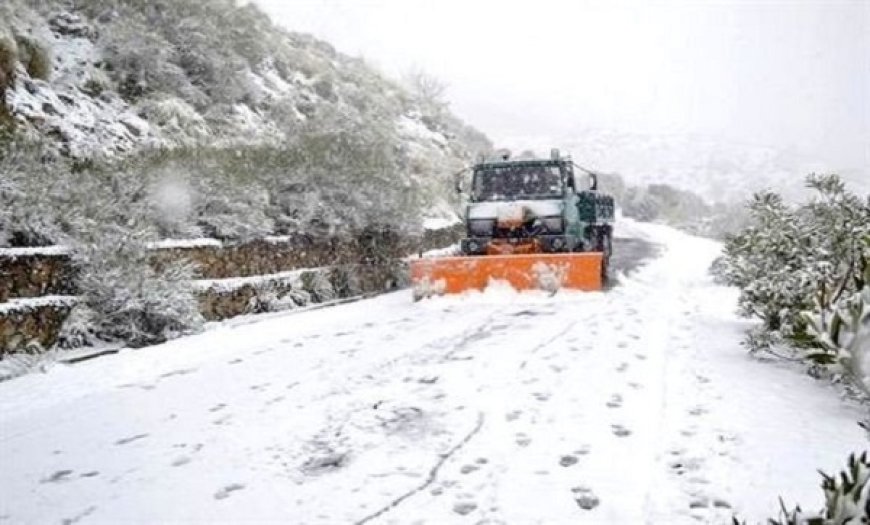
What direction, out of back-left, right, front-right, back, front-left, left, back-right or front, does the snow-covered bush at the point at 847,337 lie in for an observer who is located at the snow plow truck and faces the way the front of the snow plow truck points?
front

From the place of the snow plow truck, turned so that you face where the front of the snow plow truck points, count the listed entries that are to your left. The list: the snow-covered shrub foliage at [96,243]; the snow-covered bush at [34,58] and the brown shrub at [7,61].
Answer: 0

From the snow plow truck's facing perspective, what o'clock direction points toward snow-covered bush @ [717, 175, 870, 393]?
The snow-covered bush is roughly at 11 o'clock from the snow plow truck.

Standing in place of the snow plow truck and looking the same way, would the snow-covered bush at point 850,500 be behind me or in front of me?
in front

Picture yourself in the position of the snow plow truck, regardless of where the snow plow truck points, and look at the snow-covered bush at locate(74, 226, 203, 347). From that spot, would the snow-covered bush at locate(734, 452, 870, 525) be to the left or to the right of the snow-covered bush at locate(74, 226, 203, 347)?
left

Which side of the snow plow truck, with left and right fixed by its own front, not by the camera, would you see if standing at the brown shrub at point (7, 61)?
right

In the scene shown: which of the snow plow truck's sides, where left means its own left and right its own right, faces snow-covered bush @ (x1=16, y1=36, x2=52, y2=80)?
right

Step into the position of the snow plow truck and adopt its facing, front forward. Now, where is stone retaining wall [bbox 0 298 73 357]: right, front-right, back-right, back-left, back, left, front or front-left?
front-right

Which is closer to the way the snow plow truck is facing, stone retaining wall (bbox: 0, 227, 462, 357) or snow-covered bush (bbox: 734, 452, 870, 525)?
the snow-covered bush

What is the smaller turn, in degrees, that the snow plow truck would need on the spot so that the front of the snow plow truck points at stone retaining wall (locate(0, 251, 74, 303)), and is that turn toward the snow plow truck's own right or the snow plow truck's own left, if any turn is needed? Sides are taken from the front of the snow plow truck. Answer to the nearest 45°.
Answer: approximately 45° to the snow plow truck's own right

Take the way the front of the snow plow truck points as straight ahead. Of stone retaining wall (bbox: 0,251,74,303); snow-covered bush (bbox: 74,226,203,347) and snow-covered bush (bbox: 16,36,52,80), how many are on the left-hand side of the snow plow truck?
0

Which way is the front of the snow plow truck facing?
toward the camera
